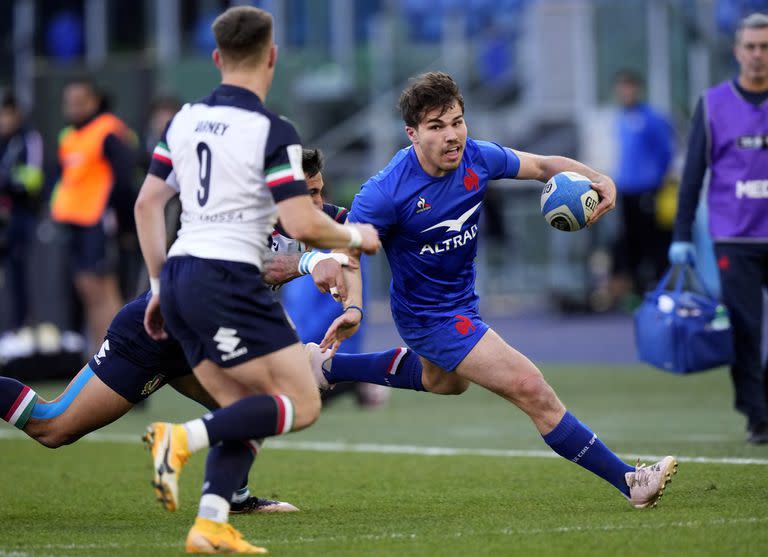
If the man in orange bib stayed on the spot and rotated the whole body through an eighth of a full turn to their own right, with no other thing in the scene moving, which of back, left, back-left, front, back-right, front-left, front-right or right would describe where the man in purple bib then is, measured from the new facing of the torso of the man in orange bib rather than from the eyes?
back-left

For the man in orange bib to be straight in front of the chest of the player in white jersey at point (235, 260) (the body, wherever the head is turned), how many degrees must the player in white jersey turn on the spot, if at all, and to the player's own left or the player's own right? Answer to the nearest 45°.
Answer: approximately 45° to the player's own left

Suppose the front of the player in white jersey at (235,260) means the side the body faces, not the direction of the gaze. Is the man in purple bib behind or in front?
in front

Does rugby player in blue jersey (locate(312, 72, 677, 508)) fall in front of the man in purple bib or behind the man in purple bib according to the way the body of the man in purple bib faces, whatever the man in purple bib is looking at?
in front

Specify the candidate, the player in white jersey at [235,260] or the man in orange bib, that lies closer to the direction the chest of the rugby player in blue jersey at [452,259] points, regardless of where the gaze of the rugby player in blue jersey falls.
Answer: the player in white jersey

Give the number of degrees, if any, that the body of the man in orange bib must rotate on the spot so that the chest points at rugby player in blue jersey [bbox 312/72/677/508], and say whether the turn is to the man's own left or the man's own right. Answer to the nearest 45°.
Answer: approximately 45° to the man's own left

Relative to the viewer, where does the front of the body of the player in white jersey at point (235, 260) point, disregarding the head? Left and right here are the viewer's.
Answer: facing away from the viewer and to the right of the viewer

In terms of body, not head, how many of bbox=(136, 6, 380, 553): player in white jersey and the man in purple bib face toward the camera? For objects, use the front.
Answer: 1

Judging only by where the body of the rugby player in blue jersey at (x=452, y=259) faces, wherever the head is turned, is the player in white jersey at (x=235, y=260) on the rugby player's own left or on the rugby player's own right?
on the rugby player's own right

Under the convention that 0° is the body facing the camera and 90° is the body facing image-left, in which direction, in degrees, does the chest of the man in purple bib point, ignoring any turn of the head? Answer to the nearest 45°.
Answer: approximately 0°

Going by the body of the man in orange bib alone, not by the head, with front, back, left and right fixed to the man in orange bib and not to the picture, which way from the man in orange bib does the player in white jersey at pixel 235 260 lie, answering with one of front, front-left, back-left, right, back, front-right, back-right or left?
front-left
